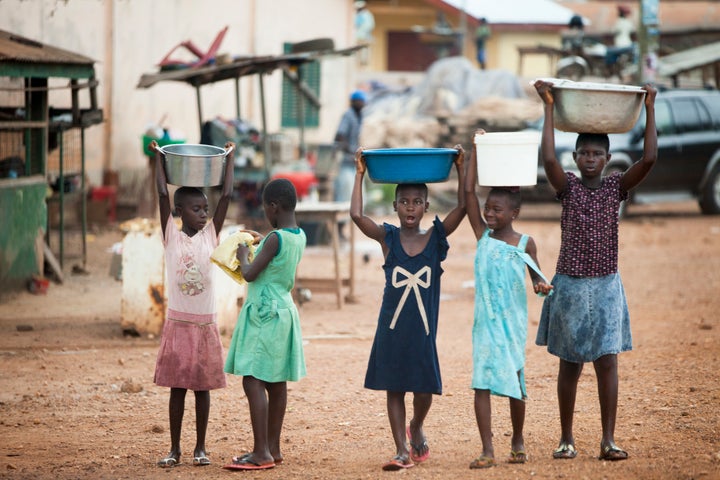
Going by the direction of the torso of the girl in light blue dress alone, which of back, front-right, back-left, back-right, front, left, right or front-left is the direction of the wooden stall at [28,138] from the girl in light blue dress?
right

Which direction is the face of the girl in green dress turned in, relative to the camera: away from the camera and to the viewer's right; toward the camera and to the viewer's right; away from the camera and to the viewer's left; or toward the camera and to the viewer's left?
away from the camera and to the viewer's left

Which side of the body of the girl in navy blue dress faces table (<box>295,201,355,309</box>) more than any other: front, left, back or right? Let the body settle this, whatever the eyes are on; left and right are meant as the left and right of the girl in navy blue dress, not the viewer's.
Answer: back

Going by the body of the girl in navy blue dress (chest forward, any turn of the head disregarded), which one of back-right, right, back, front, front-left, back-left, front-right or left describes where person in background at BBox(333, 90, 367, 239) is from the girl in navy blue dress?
back

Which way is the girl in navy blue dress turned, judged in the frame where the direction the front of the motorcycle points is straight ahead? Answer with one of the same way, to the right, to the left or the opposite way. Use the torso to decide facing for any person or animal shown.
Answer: to the left

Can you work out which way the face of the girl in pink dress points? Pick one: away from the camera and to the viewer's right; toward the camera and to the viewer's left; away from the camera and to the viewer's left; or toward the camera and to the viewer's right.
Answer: toward the camera and to the viewer's right

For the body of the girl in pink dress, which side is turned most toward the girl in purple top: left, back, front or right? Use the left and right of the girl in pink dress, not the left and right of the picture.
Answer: left

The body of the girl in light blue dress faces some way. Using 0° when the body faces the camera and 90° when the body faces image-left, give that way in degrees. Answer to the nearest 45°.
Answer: approximately 45°

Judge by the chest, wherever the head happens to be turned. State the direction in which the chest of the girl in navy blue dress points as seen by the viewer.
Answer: toward the camera

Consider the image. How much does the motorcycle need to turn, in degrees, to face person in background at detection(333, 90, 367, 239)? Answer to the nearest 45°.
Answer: approximately 45° to its left

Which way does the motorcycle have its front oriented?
to the viewer's left

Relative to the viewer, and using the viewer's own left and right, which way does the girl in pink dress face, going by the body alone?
facing the viewer
